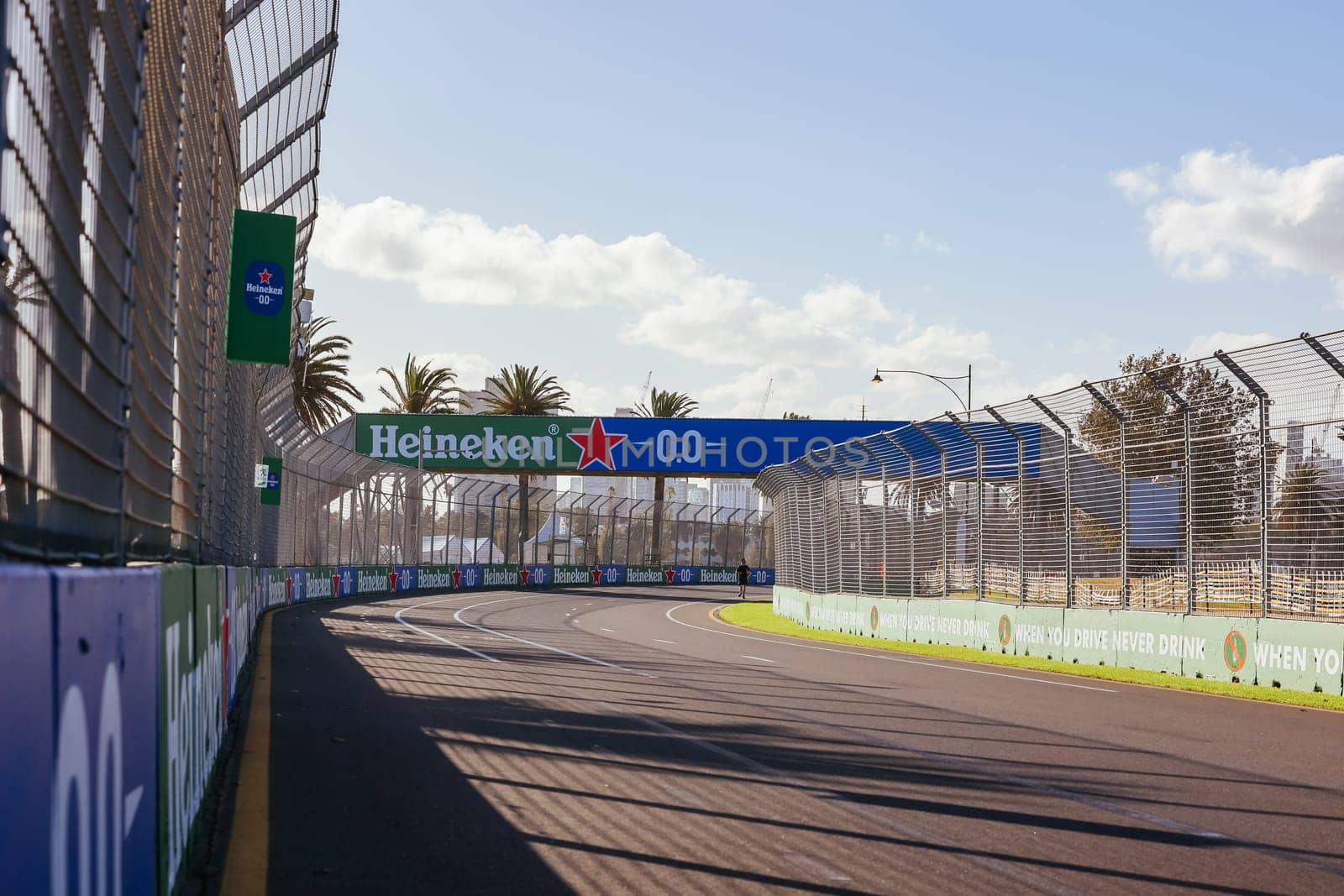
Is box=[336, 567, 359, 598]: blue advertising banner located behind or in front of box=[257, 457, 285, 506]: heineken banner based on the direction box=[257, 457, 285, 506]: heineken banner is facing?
behind

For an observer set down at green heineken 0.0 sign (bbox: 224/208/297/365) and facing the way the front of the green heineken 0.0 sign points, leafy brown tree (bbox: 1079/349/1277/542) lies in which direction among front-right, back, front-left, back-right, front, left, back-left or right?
left

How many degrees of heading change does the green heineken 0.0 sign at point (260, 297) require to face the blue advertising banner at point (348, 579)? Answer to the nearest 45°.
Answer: approximately 180°

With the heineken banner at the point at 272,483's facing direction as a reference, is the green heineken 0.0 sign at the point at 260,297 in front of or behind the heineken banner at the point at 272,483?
in front

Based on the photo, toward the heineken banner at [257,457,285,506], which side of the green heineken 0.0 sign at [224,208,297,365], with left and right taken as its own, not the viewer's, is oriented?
back

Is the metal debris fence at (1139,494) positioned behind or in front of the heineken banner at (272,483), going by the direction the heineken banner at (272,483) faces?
in front

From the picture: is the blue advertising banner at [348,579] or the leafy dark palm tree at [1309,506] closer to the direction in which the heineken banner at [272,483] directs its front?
the leafy dark palm tree
